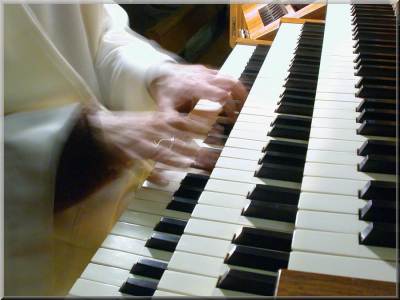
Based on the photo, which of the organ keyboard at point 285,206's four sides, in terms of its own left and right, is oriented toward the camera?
left
